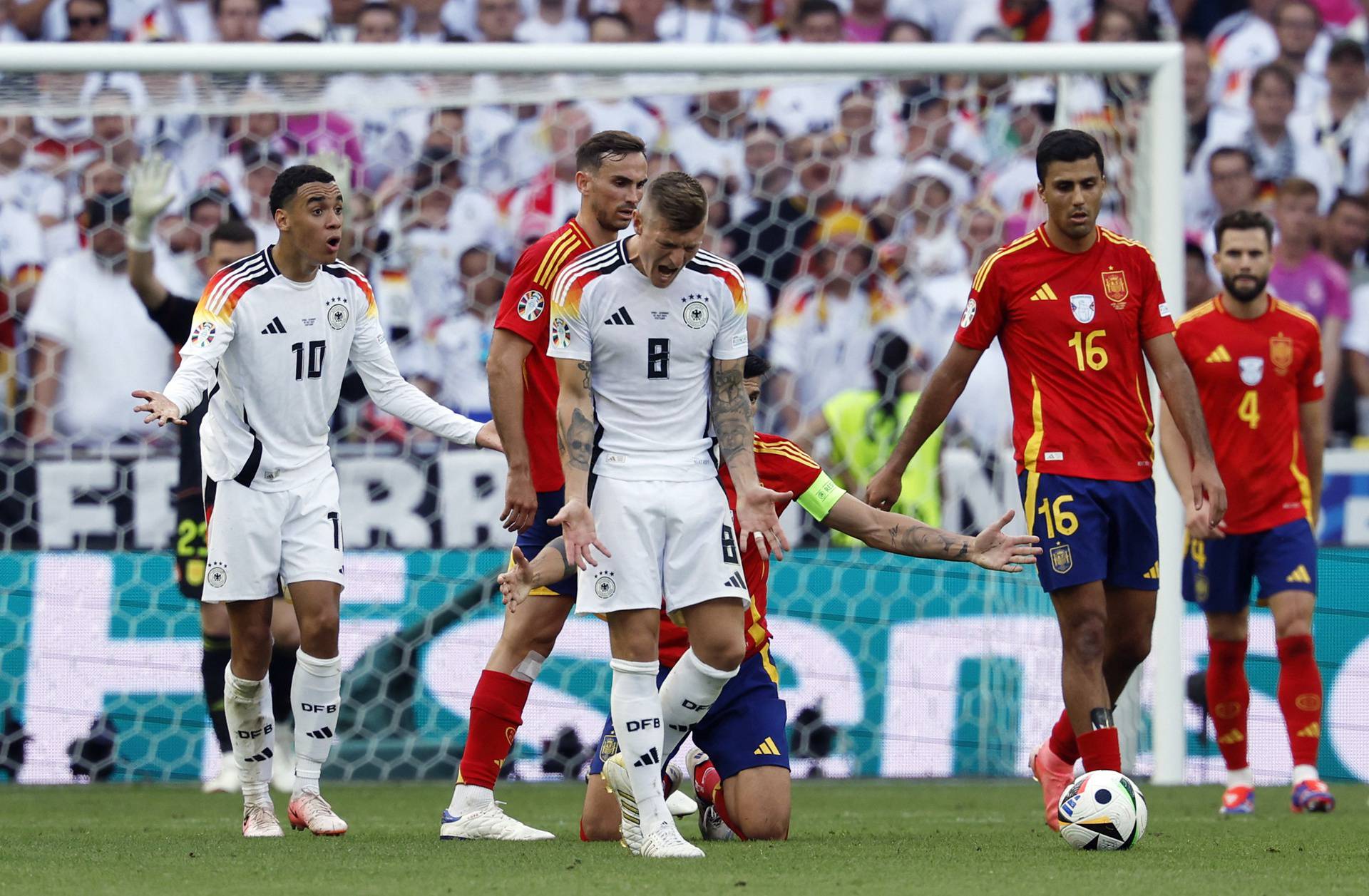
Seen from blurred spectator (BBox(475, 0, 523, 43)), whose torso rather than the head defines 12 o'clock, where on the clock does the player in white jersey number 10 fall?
The player in white jersey number 10 is roughly at 12 o'clock from the blurred spectator.

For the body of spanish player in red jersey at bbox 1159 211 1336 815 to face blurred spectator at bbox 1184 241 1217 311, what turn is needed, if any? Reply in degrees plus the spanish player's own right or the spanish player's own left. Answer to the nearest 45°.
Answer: approximately 180°

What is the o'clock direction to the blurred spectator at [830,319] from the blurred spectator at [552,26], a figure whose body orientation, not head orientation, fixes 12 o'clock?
the blurred spectator at [830,319] is roughly at 11 o'clock from the blurred spectator at [552,26].

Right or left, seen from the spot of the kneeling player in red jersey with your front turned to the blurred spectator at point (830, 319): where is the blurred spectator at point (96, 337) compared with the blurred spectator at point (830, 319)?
left

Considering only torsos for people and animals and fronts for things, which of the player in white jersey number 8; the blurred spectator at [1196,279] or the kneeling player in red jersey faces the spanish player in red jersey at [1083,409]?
the blurred spectator

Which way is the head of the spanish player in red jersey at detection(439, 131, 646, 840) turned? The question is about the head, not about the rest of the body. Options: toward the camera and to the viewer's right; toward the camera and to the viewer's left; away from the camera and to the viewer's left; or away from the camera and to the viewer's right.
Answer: toward the camera and to the viewer's right

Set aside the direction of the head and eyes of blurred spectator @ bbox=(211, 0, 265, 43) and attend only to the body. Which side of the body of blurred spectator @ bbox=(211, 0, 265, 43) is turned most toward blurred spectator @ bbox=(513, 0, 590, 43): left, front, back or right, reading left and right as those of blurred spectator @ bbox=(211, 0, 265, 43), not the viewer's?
left

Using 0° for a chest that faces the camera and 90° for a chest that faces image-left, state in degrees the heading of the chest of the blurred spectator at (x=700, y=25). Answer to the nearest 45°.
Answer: approximately 0°

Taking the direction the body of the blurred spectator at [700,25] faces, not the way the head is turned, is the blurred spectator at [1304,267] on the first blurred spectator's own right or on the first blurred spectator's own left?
on the first blurred spectator's own left

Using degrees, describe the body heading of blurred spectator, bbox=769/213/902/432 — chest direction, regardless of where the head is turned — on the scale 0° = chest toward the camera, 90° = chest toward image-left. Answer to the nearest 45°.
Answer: approximately 0°
